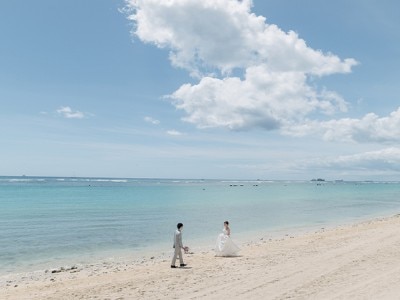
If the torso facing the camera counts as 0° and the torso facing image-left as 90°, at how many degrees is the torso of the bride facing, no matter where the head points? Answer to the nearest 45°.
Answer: approximately 45°
